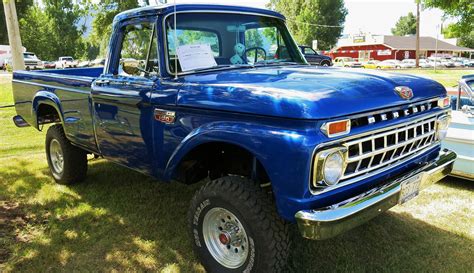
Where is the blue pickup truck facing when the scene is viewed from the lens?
facing the viewer and to the right of the viewer

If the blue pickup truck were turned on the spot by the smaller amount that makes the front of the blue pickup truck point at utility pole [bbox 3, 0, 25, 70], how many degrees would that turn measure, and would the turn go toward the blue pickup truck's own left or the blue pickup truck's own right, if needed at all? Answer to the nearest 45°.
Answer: approximately 180°

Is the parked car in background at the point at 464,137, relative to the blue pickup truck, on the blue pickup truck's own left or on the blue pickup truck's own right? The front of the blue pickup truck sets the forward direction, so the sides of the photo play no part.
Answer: on the blue pickup truck's own left

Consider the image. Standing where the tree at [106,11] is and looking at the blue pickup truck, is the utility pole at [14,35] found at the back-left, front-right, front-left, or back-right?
front-right

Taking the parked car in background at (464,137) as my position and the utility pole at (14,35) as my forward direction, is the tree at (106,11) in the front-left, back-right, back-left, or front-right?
front-right

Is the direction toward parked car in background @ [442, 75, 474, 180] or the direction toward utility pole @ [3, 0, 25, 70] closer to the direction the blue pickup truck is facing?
the parked car in background

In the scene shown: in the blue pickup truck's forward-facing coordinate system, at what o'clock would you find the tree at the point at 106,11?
The tree is roughly at 7 o'clock from the blue pickup truck.

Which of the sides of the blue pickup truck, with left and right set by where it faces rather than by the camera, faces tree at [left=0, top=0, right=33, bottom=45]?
back
